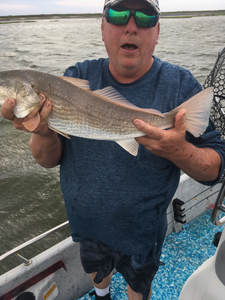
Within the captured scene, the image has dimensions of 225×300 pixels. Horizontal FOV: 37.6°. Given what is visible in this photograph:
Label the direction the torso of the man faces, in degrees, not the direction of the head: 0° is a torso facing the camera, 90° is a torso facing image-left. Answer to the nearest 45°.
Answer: approximately 0°

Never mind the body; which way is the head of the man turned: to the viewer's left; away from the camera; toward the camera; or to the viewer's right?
toward the camera

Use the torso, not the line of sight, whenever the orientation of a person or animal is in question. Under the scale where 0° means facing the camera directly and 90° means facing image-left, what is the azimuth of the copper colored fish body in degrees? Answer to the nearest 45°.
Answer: approximately 90°
